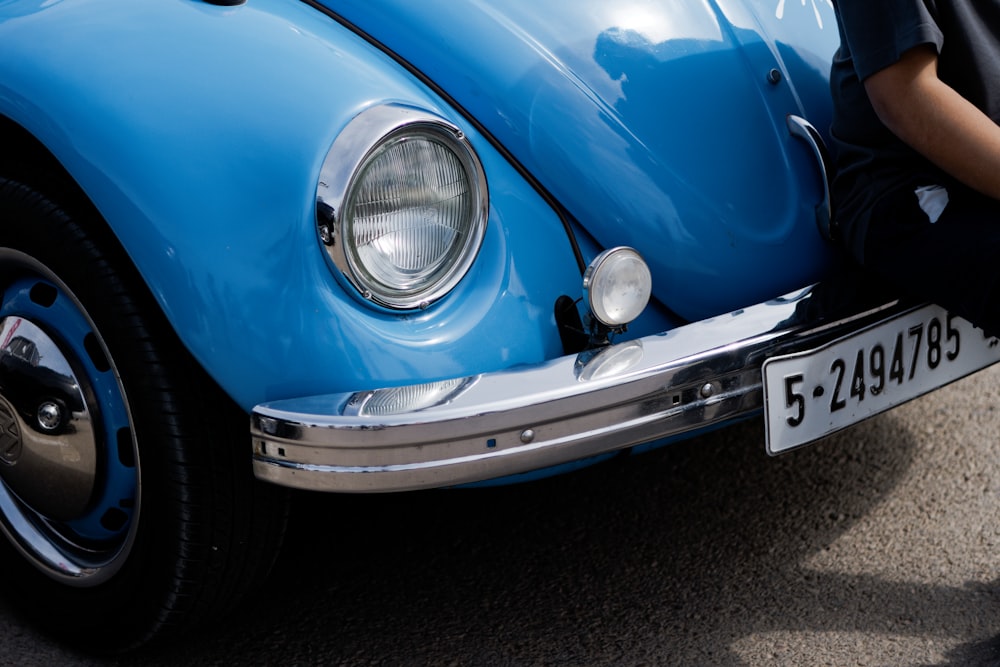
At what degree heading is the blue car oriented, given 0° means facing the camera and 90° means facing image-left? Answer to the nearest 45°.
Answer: approximately 315°
